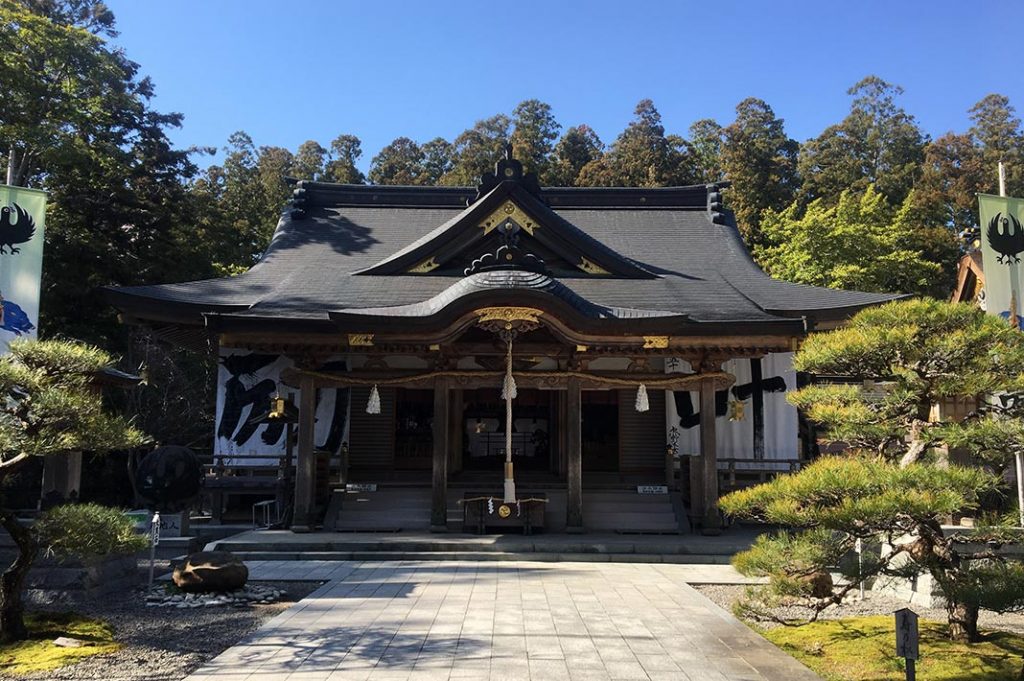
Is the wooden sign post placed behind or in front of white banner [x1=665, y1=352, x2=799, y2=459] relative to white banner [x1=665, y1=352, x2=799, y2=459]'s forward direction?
in front

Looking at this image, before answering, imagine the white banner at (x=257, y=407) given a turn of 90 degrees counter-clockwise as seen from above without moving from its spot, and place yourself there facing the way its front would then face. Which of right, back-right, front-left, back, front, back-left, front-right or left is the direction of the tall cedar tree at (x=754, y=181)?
front-left

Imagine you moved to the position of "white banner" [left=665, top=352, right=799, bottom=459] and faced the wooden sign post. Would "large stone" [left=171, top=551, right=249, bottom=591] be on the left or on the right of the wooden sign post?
right

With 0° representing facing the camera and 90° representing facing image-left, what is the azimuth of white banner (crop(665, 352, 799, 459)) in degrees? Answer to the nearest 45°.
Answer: approximately 0°

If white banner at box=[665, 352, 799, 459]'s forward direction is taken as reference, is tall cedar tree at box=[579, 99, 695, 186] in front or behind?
behind

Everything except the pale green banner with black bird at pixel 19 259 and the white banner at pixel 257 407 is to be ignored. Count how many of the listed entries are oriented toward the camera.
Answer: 2

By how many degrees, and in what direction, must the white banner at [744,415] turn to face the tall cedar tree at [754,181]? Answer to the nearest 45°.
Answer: approximately 180°

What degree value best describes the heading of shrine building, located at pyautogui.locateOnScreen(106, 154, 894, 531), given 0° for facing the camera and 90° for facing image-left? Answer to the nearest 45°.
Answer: approximately 0°

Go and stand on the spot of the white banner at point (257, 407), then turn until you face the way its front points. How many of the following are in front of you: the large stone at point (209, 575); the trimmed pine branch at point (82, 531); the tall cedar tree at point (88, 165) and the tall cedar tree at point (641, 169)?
2
